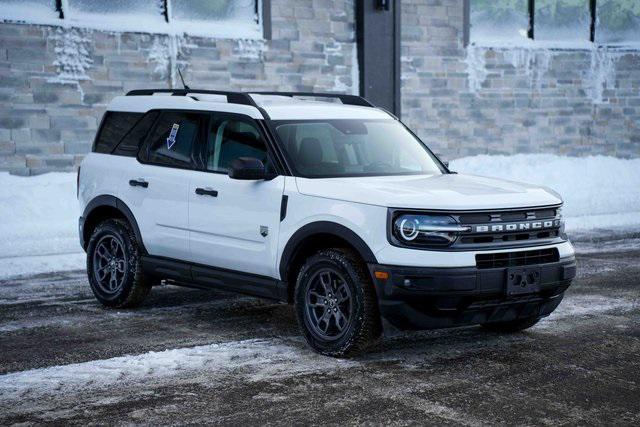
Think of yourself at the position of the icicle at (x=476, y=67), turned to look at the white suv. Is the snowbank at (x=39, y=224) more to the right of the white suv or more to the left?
right

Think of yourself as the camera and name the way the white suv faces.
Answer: facing the viewer and to the right of the viewer

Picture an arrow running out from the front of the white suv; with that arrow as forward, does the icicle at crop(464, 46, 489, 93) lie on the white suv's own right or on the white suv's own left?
on the white suv's own left

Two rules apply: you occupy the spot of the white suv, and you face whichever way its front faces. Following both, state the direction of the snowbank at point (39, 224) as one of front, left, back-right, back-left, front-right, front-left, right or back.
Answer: back

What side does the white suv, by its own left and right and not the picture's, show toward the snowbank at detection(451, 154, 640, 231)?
left

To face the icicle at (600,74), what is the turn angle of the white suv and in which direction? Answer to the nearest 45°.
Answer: approximately 90° to its left
